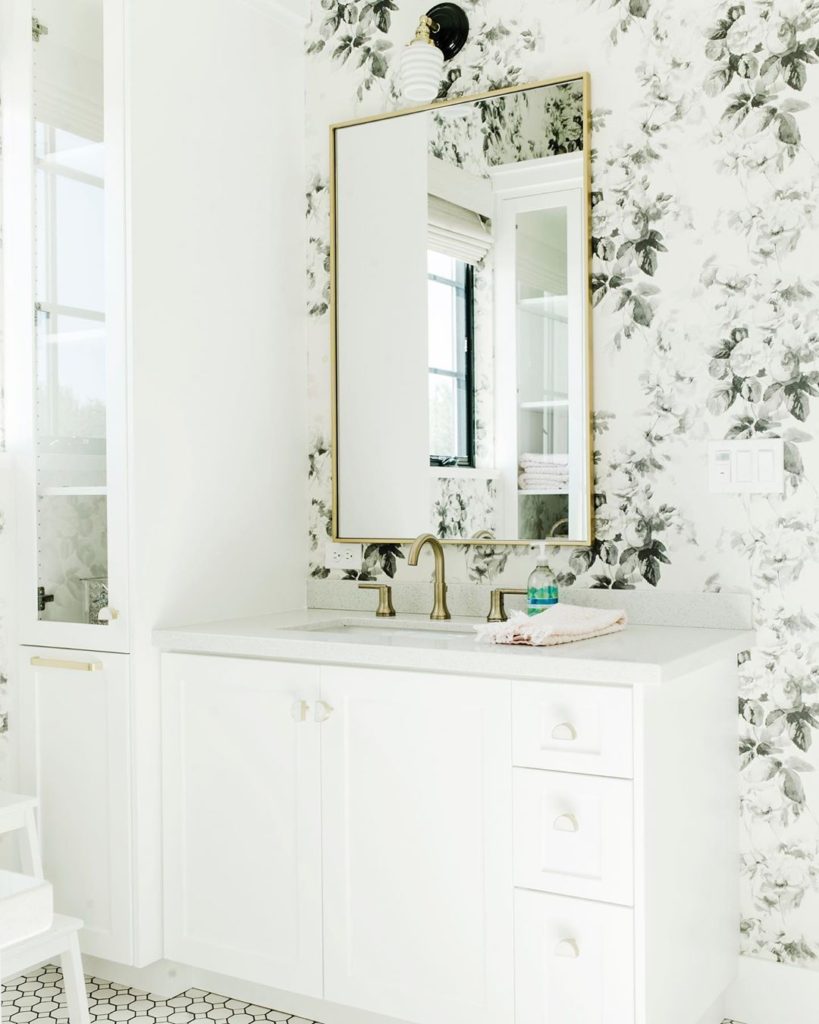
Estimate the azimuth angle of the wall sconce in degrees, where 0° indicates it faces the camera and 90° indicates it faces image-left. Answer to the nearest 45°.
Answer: approximately 45°

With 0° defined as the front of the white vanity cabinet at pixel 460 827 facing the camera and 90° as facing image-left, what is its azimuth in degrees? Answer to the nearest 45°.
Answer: approximately 45°

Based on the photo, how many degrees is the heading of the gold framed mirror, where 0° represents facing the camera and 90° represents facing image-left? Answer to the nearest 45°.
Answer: approximately 45°

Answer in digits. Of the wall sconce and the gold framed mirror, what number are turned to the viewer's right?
0

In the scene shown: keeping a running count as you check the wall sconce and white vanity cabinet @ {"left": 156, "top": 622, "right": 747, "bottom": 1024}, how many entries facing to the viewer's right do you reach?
0
